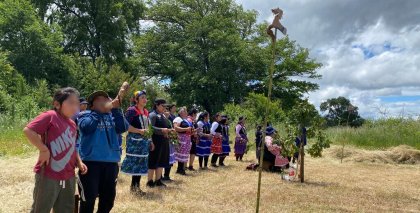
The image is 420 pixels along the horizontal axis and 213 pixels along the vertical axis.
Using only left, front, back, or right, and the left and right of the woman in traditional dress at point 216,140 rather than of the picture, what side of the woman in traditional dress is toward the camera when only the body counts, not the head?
right

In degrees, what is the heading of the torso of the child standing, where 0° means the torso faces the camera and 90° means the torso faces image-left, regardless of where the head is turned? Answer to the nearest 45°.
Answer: approximately 315°

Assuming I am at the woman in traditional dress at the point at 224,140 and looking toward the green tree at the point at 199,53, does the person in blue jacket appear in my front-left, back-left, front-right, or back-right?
back-left

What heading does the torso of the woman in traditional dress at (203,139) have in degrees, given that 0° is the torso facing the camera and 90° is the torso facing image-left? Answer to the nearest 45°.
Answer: approximately 315°
